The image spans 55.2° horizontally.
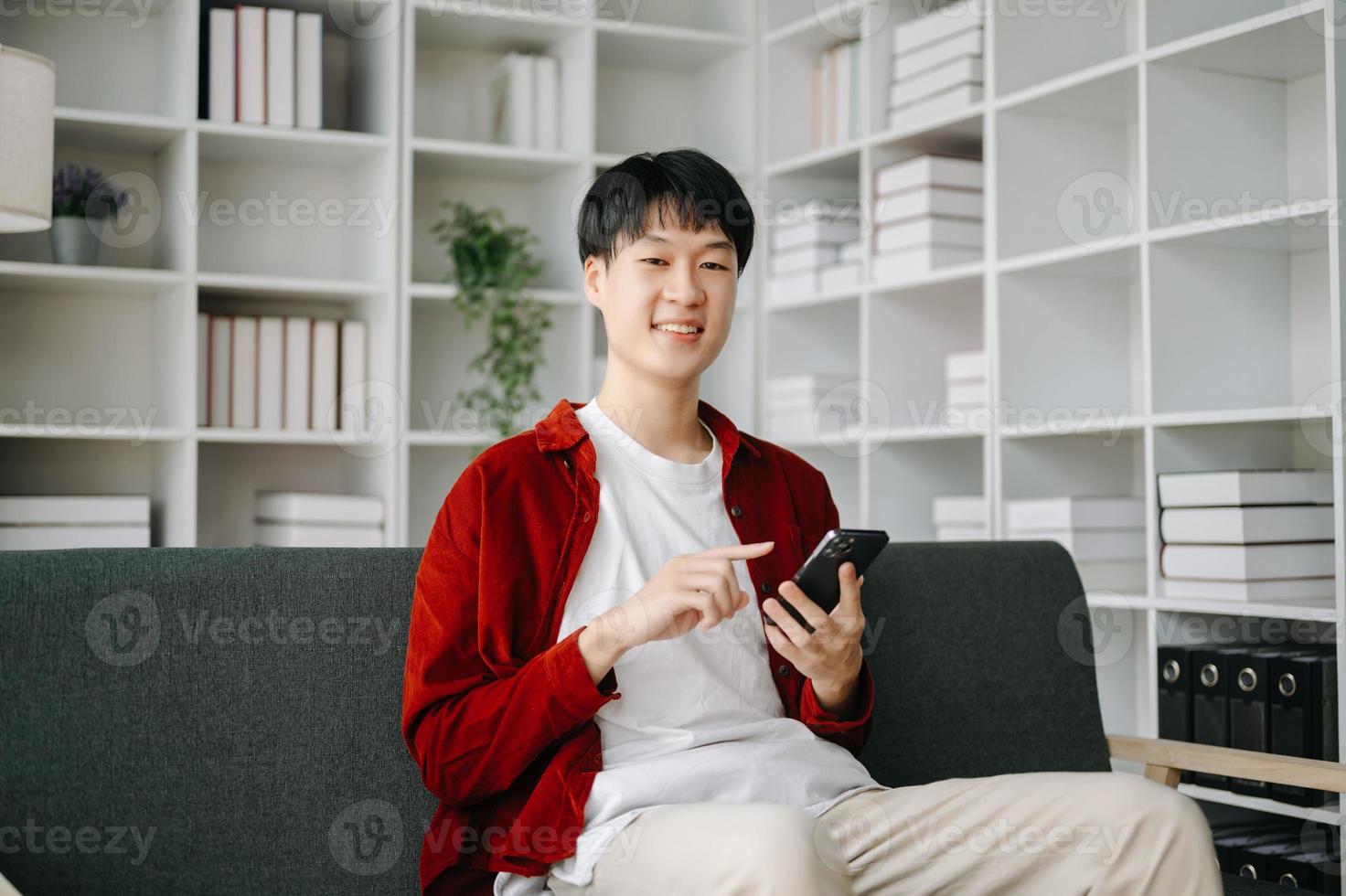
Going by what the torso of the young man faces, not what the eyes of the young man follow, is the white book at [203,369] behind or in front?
behind

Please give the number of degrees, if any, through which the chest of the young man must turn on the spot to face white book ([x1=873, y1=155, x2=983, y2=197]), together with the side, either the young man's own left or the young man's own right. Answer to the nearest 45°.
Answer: approximately 135° to the young man's own left

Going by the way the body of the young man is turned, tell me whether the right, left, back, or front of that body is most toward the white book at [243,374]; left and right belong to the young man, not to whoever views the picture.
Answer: back

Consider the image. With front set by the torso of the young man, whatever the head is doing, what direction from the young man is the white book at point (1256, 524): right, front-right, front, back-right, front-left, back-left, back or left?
left

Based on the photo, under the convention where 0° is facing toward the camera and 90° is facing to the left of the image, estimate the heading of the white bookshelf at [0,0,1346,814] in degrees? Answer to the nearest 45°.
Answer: approximately 0°

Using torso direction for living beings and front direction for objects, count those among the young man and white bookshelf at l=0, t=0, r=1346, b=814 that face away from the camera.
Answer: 0

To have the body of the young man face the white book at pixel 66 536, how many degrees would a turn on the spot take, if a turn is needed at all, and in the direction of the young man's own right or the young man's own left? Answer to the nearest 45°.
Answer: approximately 180°

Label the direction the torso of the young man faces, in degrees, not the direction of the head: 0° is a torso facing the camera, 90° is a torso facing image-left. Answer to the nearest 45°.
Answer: approximately 315°

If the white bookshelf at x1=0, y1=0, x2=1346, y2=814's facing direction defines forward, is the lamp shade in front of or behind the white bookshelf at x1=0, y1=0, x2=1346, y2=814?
in front

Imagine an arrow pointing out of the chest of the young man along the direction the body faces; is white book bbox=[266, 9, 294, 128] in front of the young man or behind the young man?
behind

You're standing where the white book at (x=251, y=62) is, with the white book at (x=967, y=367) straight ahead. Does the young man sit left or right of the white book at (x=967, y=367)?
right
